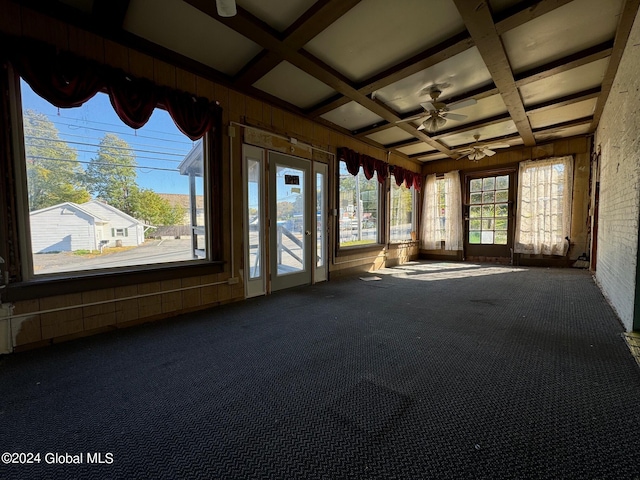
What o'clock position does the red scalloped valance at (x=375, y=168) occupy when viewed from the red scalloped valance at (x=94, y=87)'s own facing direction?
the red scalloped valance at (x=375, y=168) is roughly at 10 o'clock from the red scalloped valance at (x=94, y=87).

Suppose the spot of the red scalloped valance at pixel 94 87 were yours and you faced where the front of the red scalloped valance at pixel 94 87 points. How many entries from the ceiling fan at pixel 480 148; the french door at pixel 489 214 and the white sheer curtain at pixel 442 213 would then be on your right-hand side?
0

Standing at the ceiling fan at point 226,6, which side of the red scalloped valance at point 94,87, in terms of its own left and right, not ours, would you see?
front

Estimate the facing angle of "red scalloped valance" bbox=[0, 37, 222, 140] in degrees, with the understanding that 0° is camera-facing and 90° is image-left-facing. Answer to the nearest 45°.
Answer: approximately 315°

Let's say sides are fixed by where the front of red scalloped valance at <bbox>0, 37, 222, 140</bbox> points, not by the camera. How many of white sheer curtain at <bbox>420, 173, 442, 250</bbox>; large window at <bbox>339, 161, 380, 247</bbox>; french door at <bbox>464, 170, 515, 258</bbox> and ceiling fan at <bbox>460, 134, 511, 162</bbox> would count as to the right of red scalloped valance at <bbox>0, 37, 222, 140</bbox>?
0

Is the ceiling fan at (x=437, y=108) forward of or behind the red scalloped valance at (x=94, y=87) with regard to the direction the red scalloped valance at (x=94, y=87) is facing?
forward

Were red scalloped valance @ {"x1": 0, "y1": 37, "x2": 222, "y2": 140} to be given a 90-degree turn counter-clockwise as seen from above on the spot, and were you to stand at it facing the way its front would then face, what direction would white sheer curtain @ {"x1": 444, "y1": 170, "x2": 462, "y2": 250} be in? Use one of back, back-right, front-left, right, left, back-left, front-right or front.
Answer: front-right

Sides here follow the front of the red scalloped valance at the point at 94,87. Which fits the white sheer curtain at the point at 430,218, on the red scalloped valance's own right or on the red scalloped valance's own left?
on the red scalloped valance's own left

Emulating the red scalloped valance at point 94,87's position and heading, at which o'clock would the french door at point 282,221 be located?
The french door is roughly at 10 o'clock from the red scalloped valance.

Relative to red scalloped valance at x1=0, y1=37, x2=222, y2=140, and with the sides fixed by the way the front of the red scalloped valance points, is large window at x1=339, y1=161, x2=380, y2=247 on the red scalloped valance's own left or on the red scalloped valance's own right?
on the red scalloped valance's own left

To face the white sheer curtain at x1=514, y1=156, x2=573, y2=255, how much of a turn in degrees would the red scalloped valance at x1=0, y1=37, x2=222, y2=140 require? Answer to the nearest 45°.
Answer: approximately 45° to its left

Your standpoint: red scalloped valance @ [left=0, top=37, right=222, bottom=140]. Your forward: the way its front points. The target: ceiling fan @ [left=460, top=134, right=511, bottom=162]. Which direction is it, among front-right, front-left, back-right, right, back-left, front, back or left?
front-left

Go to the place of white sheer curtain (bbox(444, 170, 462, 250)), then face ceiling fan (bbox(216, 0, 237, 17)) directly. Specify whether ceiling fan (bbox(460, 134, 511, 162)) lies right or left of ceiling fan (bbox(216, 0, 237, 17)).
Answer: left
